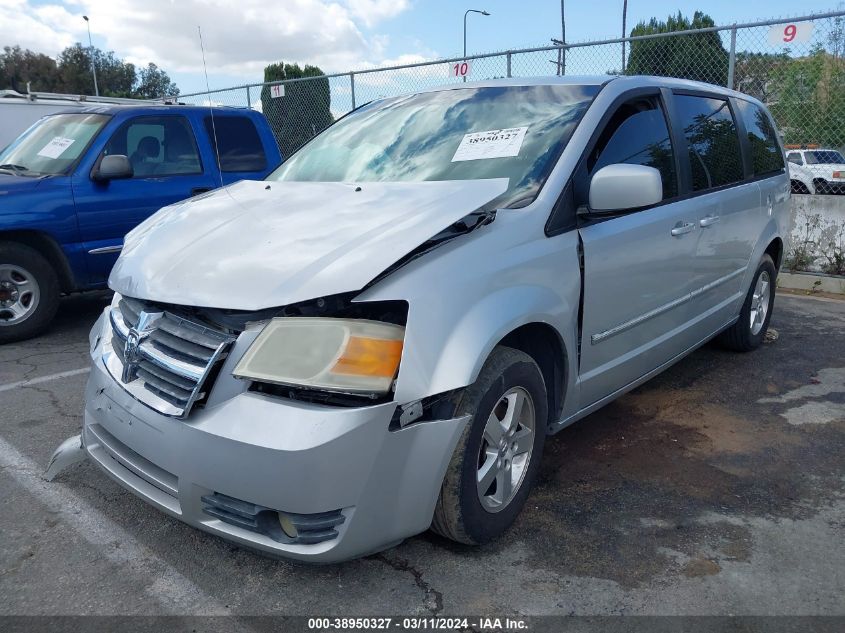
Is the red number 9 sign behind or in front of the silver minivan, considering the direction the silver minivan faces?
behind

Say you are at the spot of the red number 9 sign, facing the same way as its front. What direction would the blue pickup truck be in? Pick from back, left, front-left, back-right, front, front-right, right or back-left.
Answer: front-right

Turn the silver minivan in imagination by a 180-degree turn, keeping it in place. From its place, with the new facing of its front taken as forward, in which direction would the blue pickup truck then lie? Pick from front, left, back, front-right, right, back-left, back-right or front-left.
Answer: left

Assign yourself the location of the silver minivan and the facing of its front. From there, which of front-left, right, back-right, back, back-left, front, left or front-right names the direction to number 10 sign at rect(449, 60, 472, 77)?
back-right

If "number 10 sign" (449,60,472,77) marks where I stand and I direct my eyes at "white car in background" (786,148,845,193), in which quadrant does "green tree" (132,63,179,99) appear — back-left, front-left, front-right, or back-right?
back-left

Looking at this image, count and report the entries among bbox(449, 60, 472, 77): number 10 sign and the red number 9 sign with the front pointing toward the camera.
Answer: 2

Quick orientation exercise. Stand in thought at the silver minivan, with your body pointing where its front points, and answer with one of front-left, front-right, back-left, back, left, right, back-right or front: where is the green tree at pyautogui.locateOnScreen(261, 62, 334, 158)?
back-right

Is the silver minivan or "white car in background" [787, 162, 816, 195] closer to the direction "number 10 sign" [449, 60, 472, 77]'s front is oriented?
the silver minivan

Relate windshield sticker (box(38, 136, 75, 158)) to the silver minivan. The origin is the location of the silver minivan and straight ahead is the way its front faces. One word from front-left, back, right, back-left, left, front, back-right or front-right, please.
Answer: right

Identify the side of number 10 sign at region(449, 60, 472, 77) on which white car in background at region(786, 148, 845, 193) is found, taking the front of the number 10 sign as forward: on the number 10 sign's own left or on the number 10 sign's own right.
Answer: on the number 10 sign's own left

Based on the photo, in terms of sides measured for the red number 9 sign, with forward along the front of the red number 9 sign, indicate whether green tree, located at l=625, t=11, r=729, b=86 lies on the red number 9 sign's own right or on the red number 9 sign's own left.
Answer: on the red number 9 sign's own right

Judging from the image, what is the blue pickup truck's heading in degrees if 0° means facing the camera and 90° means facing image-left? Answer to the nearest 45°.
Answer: approximately 45°
